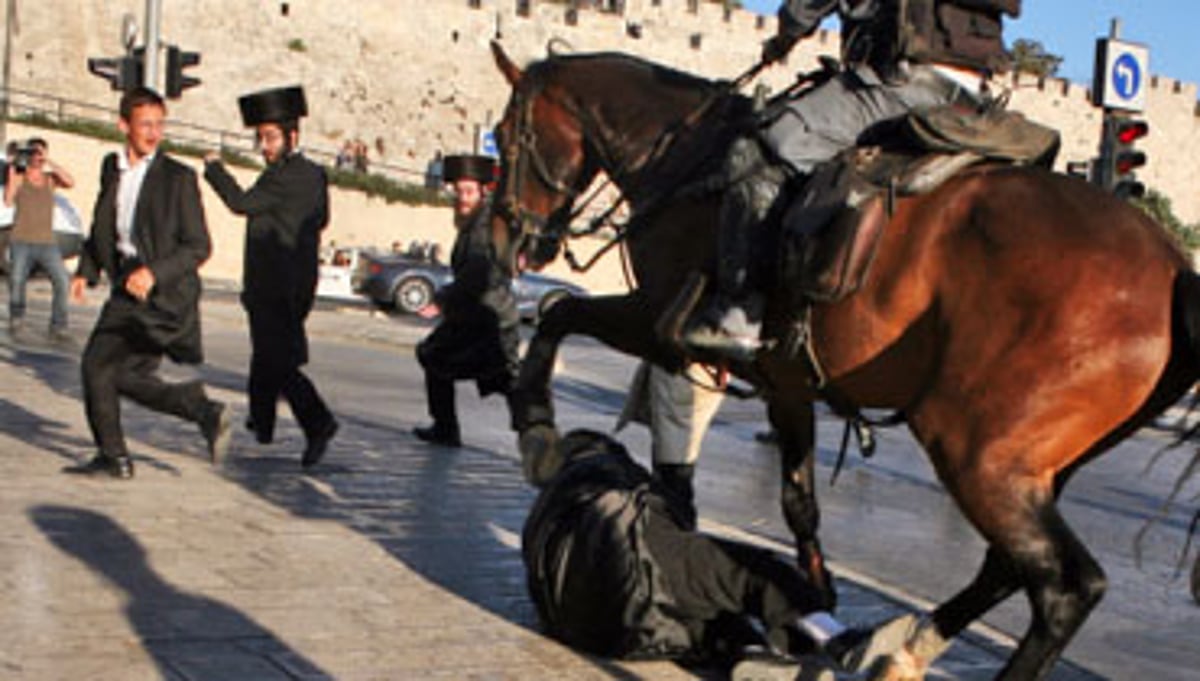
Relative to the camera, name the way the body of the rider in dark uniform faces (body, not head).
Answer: to the viewer's left

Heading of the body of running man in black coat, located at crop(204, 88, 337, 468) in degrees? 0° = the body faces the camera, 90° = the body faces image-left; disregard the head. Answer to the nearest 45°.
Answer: approximately 90°

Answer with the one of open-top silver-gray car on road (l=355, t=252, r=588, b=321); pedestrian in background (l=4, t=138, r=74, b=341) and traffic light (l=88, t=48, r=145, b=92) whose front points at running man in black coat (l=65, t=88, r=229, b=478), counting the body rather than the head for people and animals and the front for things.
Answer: the pedestrian in background

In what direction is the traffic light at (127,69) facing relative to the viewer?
to the viewer's left

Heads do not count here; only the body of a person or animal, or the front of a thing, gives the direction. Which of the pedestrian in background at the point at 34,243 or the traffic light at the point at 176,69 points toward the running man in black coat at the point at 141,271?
the pedestrian in background

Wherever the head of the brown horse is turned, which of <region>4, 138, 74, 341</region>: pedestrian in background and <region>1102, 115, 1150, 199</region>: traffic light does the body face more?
the pedestrian in background

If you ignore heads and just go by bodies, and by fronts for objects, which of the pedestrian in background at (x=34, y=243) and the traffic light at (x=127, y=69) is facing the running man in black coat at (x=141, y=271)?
the pedestrian in background

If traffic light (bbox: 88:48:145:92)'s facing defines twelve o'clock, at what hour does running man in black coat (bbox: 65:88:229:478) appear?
The running man in black coat is roughly at 9 o'clock from the traffic light.

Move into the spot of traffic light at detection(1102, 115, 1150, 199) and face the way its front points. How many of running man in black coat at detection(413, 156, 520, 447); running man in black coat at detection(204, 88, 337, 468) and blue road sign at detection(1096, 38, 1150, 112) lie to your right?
2

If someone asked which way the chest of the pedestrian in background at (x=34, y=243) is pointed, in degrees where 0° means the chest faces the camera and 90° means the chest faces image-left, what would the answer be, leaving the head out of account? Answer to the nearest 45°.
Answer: approximately 0°
